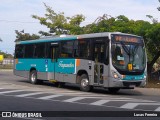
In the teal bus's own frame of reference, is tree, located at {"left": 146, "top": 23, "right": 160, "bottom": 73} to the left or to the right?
on its left

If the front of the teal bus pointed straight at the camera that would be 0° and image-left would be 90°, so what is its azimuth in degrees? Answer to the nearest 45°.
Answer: approximately 315°
